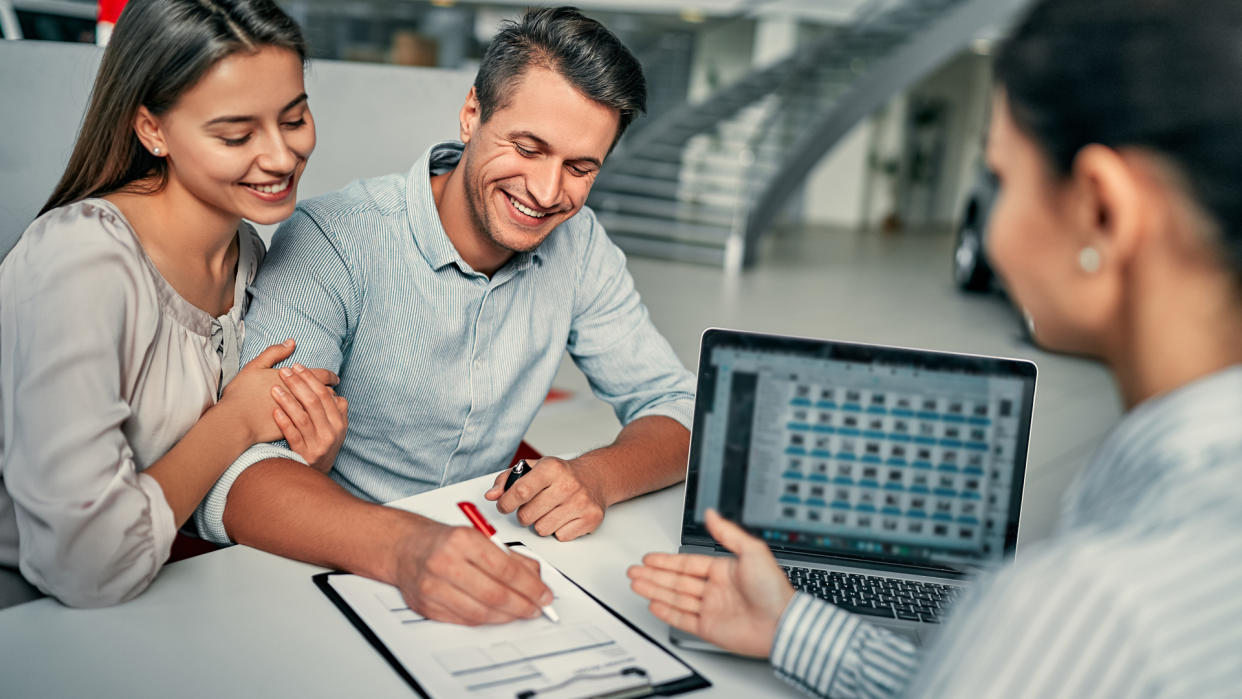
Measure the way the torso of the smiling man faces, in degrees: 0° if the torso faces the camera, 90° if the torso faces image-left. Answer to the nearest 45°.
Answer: approximately 315°

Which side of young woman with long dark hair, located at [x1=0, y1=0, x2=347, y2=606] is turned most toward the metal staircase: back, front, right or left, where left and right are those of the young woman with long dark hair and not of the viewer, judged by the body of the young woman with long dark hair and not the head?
left

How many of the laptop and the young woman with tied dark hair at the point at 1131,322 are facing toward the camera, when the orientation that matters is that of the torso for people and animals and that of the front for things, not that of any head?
1

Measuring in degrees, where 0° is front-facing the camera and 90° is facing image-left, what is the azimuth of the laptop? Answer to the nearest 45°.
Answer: approximately 0°

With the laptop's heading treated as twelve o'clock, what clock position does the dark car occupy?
The dark car is roughly at 6 o'clock from the laptop.

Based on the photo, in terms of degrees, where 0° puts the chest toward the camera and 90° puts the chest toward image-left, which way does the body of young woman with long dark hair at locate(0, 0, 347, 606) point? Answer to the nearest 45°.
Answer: approximately 315°

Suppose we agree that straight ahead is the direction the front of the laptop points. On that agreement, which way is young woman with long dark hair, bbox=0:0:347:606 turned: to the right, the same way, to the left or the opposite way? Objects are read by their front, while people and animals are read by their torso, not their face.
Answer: to the left

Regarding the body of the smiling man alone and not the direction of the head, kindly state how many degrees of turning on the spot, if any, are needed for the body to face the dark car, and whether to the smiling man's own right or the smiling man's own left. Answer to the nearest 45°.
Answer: approximately 90° to the smiling man's own left

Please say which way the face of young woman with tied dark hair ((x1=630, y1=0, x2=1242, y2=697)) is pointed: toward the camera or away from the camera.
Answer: away from the camera
